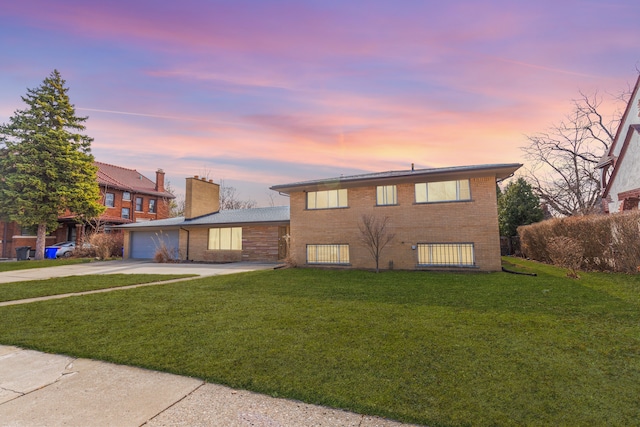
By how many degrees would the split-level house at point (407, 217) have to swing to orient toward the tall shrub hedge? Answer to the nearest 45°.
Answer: approximately 90° to its left

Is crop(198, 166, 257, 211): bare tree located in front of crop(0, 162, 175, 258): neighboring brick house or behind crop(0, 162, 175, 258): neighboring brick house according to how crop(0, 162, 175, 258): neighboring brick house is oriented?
behind

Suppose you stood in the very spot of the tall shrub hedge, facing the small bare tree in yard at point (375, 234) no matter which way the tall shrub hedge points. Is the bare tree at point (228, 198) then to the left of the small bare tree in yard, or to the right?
right

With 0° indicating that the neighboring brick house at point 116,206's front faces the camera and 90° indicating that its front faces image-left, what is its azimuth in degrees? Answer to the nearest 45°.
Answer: approximately 45°

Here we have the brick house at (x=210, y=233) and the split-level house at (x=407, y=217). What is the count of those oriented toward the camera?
2

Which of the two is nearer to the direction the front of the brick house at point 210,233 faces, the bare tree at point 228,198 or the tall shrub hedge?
the tall shrub hedge
